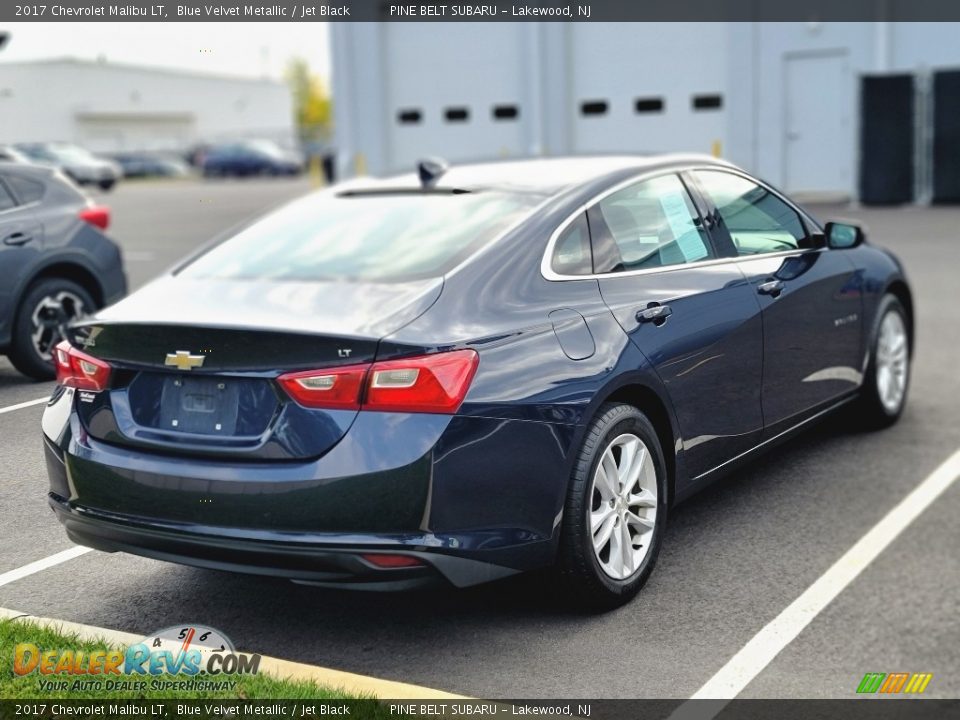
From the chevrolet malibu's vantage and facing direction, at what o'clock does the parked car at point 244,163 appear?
The parked car is roughly at 10 o'clock from the chevrolet malibu.

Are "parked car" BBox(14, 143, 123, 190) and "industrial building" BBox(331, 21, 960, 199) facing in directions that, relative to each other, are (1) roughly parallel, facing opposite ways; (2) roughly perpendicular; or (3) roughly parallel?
roughly perpendicular

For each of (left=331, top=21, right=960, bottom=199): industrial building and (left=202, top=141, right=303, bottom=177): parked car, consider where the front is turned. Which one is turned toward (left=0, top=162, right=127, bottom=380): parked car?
the industrial building

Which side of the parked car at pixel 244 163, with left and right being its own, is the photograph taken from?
right

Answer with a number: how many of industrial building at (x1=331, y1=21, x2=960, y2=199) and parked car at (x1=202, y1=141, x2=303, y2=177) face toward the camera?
1

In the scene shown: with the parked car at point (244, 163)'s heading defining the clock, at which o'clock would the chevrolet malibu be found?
The chevrolet malibu is roughly at 3 o'clock from the parked car.

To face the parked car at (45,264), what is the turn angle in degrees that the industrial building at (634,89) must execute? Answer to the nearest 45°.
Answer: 0° — it already faces it

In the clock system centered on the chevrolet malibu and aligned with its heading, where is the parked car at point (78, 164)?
The parked car is roughly at 10 o'clock from the chevrolet malibu.

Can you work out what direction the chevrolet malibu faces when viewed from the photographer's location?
facing away from the viewer and to the right of the viewer
